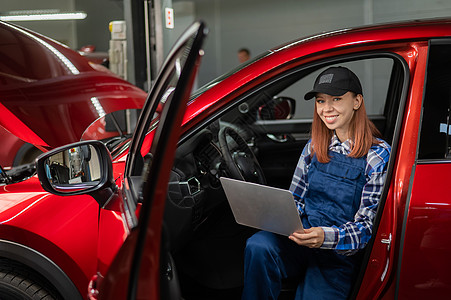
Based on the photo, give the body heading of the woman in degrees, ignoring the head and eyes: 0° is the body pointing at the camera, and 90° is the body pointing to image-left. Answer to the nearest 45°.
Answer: approximately 45°

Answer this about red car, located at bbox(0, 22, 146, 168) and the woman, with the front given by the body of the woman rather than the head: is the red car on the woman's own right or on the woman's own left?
on the woman's own right
